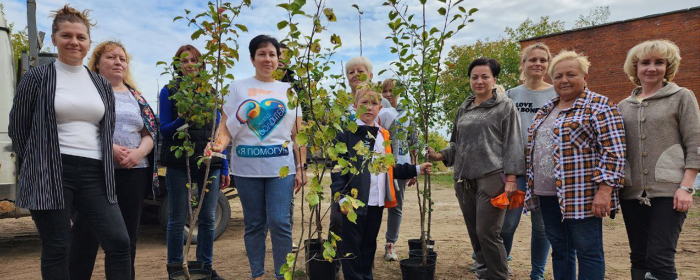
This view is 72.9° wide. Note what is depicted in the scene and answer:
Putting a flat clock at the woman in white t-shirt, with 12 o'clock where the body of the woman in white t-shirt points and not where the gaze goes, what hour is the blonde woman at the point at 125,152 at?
The blonde woman is roughly at 3 o'clock from the woman in white t-shirt.

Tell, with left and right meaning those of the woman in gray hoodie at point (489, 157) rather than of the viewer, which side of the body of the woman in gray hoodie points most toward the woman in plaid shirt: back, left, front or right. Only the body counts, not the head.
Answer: left

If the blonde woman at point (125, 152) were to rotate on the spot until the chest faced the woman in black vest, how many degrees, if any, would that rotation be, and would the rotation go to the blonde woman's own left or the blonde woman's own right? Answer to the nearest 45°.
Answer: approximately 90° to the blonde woman's own left

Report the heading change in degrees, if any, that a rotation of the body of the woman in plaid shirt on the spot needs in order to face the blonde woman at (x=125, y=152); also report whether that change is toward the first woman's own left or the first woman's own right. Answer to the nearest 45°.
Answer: approximately 45° to the first woman's own right

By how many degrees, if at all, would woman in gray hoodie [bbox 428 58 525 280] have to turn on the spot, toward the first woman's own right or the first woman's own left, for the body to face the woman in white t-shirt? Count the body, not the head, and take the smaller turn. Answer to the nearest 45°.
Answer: approximately 45° to the first woman's own right

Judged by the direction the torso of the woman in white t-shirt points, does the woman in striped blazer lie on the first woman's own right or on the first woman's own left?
on the first woman's own right

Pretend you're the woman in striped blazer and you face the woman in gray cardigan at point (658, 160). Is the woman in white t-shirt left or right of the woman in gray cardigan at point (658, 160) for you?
left

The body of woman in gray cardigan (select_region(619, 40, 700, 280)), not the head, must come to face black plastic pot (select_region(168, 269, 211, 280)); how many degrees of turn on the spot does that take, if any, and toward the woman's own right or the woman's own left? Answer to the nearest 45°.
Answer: approximately 45° to the woman's own right

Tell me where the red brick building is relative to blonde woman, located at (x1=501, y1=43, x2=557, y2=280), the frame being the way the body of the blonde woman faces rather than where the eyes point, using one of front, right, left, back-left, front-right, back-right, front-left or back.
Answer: back
